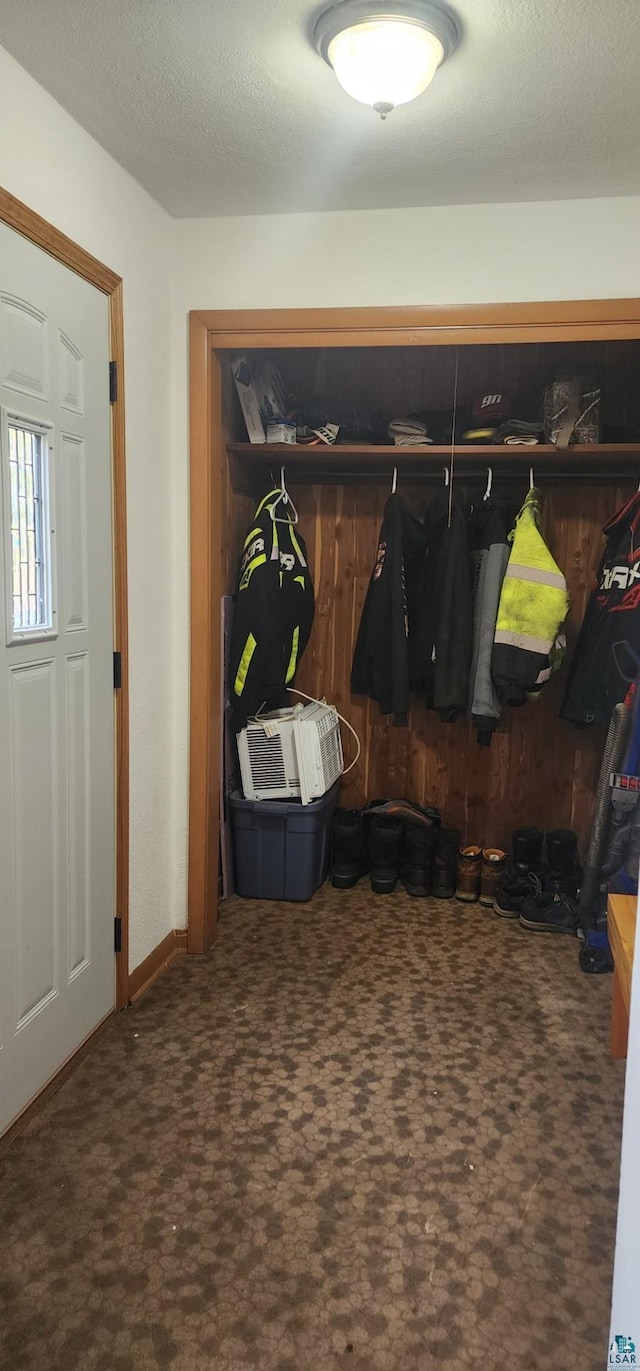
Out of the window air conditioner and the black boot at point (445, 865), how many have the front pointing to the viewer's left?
0

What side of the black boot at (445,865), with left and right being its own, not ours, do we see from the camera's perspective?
front

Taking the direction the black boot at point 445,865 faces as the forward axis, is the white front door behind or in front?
in front

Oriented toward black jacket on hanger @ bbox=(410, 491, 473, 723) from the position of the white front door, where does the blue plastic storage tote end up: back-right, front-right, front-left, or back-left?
front-left
